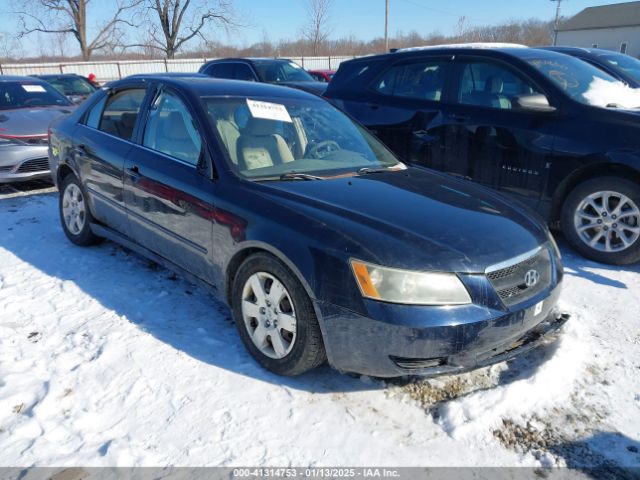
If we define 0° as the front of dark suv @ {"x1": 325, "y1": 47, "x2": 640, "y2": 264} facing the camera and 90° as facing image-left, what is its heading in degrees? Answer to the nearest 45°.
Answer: approximately 315°

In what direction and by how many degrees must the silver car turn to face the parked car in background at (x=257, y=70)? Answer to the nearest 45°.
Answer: approximately 90° to its left

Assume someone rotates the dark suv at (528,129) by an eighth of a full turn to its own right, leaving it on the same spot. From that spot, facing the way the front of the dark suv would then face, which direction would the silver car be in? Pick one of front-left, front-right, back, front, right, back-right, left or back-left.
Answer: right

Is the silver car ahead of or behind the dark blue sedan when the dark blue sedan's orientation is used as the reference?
behind

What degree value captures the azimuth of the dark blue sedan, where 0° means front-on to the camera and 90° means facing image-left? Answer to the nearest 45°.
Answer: approximately 315°

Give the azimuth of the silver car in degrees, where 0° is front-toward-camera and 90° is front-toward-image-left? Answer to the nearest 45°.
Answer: approximately 315°
